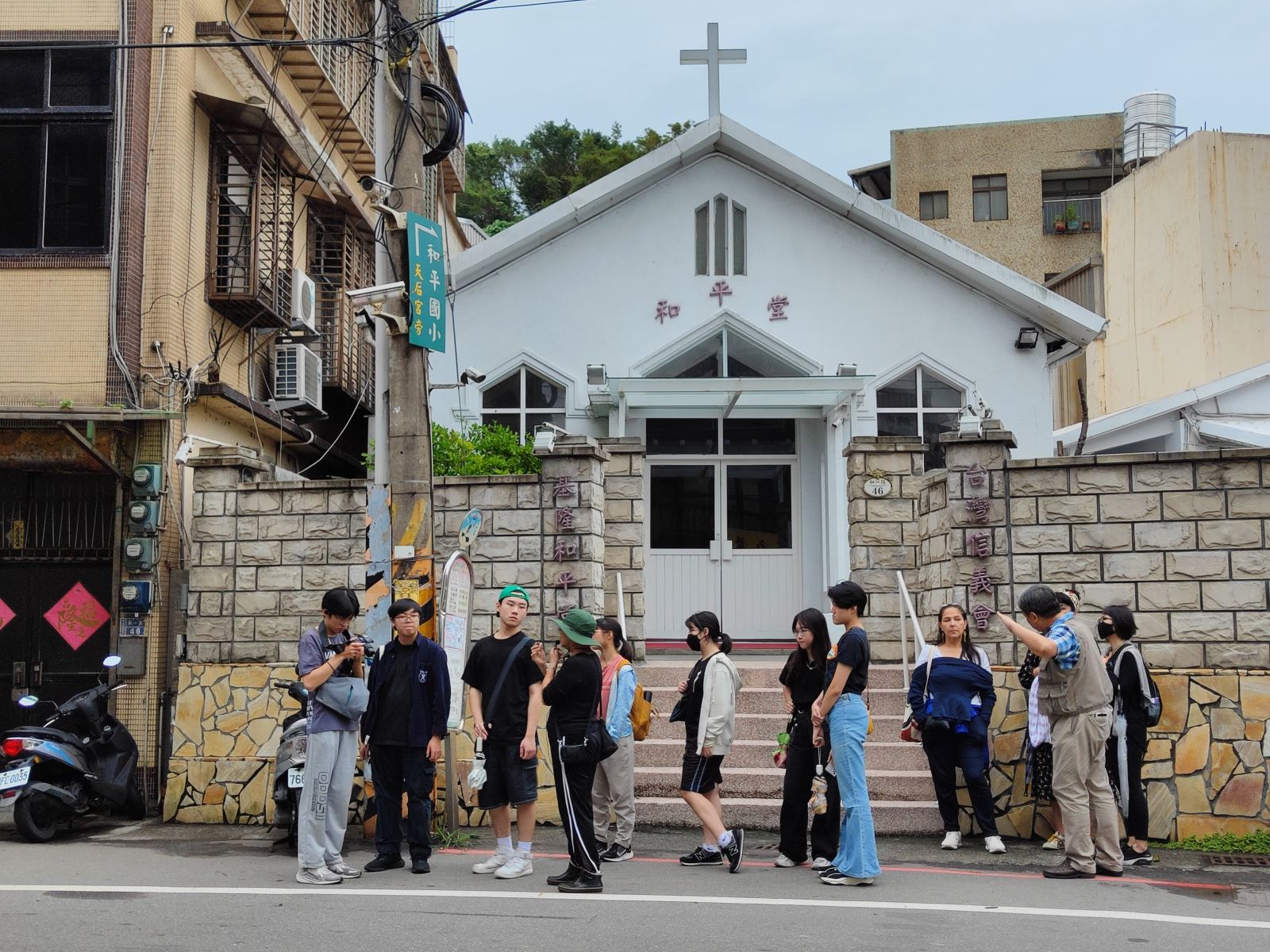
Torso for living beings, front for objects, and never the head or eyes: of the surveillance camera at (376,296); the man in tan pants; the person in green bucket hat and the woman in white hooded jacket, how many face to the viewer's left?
4

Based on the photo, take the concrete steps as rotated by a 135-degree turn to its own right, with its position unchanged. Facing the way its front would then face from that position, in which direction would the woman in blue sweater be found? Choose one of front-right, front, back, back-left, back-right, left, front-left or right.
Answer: back

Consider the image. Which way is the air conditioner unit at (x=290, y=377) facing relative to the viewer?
to the viewer's right

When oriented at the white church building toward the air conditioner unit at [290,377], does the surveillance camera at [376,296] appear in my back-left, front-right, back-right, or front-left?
front-left

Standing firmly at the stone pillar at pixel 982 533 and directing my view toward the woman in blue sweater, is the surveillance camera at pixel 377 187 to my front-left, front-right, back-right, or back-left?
front-right

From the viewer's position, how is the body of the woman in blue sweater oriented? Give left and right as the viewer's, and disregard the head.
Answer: facing the viewer

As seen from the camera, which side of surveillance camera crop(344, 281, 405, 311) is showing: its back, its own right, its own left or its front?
left

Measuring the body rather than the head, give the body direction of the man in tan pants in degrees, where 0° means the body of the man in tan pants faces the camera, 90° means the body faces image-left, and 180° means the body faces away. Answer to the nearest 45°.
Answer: approximately 90°

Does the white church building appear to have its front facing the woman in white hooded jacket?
yes

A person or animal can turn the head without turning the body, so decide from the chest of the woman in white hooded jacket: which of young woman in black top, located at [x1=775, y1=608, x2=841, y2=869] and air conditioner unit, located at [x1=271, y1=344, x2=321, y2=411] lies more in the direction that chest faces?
the air conditioner unit
